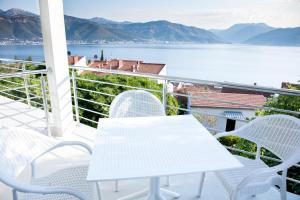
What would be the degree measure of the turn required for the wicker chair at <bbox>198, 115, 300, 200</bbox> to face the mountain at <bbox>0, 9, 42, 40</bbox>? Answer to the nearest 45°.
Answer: approximately 45° to its right

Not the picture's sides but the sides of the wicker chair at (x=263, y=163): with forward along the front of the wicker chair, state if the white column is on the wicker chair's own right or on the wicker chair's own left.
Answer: on the wicker chair's own right

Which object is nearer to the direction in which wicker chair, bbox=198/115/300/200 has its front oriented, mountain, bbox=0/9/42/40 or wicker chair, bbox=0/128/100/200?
the wicker chair

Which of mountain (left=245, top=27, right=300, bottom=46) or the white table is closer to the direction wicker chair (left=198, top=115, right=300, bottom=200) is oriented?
the white table

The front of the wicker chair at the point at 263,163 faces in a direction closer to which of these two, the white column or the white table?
the white table

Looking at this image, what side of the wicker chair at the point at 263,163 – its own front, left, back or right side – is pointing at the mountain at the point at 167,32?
right

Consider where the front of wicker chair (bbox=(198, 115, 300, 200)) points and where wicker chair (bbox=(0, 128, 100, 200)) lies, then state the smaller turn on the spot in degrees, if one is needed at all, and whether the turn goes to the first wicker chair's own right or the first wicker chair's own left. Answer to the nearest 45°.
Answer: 0° — it already faces it

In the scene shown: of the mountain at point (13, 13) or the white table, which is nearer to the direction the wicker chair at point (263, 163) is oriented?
the white table

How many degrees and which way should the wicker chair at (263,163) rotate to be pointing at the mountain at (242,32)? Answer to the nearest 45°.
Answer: approximately 135° to its right

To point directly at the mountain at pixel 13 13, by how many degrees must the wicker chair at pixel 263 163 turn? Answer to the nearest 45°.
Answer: approximately 45° to its right

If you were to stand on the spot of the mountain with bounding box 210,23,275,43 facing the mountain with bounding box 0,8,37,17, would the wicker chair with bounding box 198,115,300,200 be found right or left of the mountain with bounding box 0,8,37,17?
left

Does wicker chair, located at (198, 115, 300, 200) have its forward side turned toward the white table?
yes

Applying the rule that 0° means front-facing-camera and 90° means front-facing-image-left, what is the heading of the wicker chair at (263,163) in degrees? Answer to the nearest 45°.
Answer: approximately 45°
